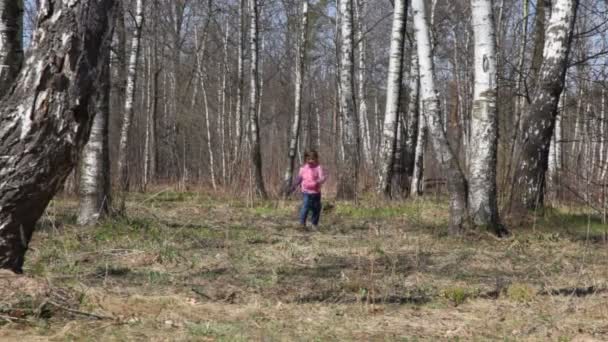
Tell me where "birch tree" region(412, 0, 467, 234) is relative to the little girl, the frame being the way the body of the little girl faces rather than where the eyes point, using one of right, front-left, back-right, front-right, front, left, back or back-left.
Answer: front-left

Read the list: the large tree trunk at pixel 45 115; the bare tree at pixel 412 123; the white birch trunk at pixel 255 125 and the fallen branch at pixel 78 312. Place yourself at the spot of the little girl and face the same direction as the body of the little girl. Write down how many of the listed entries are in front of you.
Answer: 2

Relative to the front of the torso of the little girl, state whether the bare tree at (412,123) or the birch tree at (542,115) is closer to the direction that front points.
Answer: the birch tree

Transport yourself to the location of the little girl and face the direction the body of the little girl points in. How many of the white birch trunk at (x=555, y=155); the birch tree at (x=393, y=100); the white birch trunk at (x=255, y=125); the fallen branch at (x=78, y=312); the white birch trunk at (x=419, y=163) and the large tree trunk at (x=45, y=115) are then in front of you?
2

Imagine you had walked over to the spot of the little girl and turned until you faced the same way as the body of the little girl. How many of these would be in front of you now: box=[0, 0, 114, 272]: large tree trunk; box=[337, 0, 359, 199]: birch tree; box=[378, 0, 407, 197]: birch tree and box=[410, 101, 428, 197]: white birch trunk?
1

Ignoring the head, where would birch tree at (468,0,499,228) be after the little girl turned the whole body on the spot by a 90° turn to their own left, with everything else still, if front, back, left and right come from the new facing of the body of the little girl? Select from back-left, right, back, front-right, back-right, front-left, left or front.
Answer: front-right

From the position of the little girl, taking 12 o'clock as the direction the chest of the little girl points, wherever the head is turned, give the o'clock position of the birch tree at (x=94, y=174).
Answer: The birch tree is roughly at 2 o'clock from the little girl.

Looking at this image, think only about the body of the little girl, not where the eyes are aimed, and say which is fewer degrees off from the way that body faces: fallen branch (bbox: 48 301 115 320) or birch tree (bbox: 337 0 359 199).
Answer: the fallen branch

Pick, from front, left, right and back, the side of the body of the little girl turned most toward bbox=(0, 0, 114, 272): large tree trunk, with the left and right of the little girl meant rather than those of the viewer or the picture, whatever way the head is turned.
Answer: front

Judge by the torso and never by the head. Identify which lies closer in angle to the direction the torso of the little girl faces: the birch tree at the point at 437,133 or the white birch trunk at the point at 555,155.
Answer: the birch tree

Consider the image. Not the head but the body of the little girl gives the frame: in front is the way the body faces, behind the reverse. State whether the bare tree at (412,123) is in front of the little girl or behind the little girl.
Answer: behind

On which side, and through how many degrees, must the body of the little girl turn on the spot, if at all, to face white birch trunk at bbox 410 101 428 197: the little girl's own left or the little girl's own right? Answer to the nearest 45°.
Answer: approximately 180°

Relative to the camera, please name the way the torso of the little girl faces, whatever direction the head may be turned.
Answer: toward the camera

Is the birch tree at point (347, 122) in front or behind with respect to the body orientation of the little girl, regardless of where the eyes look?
behind

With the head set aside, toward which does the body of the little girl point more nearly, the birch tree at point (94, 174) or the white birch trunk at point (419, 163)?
the birch tree

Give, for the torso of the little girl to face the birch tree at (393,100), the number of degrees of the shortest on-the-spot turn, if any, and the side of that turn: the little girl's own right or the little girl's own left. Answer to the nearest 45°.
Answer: approximately 135° to the little girl's own left

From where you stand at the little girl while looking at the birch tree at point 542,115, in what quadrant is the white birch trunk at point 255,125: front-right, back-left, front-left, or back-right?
back-left

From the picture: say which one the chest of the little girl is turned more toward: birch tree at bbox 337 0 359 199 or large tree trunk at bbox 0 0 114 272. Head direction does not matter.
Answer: the large tree trunk
